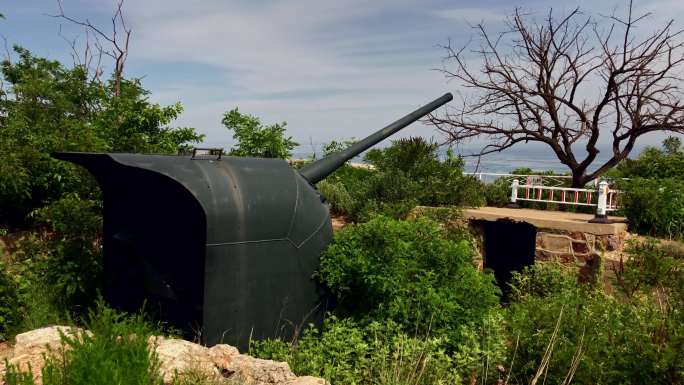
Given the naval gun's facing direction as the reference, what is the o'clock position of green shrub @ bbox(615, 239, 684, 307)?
The green shrub is roughly at 1 o'clock from the naval gun.

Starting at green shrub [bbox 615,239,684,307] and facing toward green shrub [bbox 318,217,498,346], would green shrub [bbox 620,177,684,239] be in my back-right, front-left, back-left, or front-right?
back-right

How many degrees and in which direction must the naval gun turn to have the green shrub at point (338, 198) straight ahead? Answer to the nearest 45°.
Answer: approximately 45° to its left

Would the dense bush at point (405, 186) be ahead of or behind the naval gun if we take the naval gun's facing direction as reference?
ahead

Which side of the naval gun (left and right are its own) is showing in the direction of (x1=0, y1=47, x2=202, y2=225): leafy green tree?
left

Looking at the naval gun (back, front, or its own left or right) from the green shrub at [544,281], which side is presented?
front

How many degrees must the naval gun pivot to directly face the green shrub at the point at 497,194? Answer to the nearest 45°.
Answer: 0° — it already faces it

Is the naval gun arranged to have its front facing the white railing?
yes

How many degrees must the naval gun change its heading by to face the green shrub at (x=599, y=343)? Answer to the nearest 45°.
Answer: approximately 45° to its right

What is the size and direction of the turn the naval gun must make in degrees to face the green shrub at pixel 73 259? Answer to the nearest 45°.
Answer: approximately 90° to its left

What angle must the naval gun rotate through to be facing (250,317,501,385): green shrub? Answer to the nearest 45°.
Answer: approximately 45° to its right

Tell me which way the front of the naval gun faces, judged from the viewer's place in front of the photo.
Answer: facing away from the viewer and to the right of the viewer

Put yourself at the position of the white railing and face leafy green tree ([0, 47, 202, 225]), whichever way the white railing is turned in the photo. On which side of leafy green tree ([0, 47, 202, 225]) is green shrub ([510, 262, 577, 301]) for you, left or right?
left
